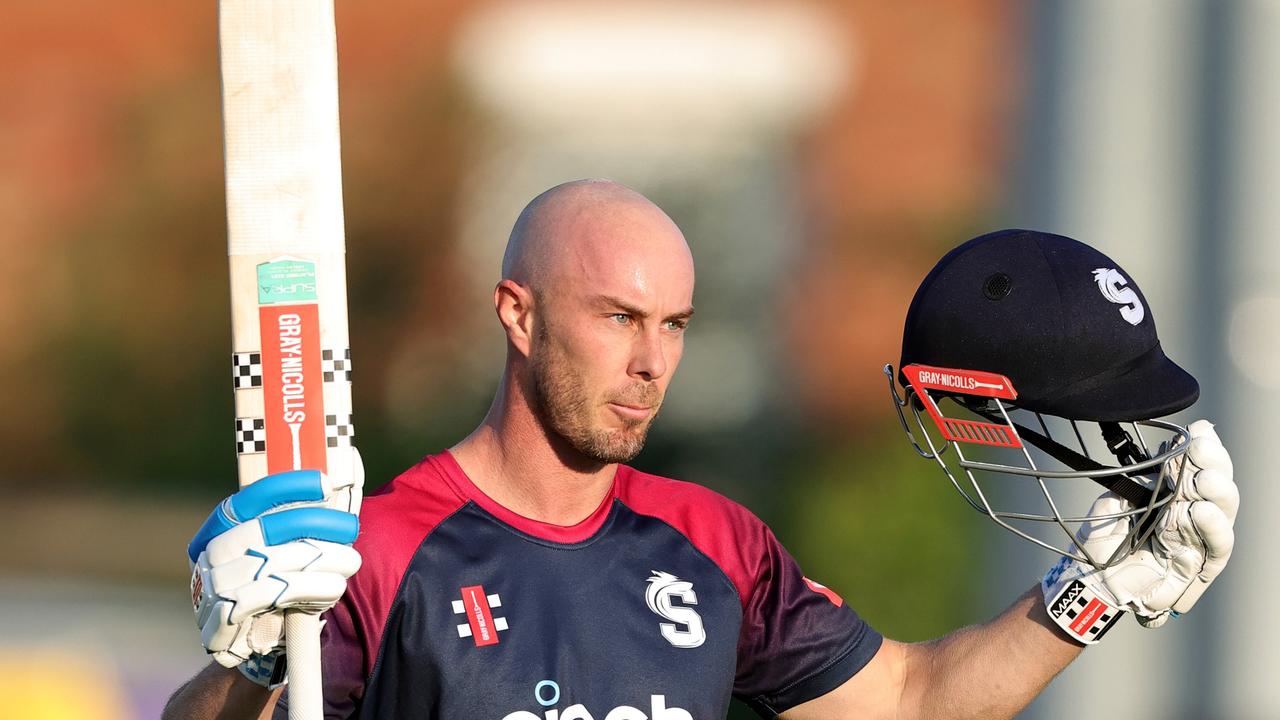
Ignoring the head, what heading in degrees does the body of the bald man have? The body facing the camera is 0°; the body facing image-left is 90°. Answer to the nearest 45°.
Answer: approximately 0°
